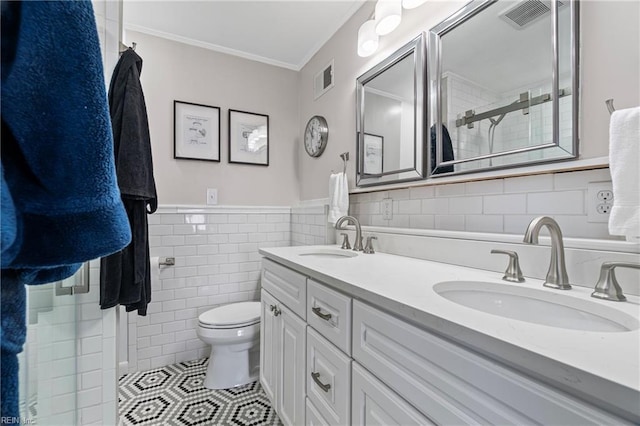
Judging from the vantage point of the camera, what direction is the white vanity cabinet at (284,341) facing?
facing to the left of the viewer

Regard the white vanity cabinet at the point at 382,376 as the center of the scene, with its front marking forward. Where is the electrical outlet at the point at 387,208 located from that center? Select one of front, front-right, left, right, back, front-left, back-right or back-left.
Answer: back-right

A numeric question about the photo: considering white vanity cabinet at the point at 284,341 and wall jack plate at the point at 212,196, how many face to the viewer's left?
1

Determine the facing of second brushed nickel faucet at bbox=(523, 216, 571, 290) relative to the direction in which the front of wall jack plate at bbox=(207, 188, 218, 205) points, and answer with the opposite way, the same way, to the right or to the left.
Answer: to the right

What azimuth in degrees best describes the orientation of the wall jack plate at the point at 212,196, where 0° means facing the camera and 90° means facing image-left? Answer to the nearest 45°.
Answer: approximately 0°

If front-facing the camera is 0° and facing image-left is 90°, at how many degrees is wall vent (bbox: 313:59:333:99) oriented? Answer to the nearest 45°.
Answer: approximately 45°
